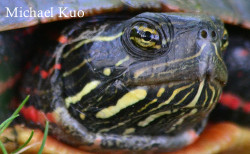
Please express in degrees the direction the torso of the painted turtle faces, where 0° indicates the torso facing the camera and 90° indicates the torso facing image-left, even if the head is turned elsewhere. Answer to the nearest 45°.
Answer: approximately 315°
